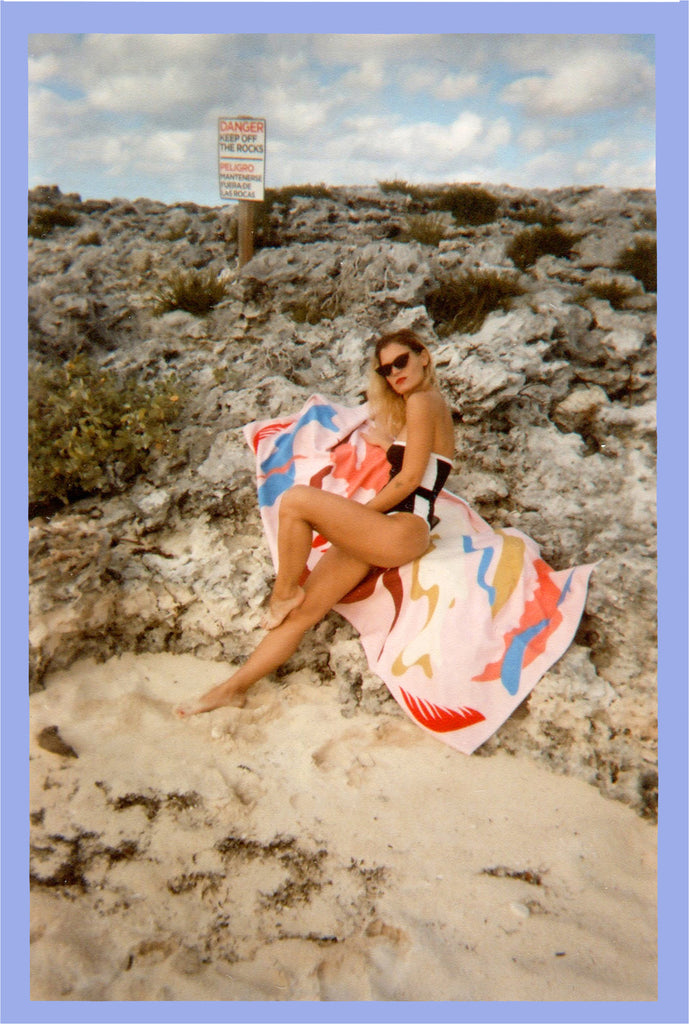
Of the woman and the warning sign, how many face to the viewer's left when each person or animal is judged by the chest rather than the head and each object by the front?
1

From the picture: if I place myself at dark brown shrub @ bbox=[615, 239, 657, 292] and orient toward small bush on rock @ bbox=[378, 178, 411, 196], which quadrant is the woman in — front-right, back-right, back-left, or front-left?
back-left

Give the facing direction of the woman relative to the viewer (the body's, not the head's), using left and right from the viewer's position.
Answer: facing to the left of the viewer

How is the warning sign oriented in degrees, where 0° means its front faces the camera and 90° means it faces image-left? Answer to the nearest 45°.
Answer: approximately 0°

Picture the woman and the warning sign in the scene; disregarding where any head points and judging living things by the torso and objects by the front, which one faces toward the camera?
the warning sign

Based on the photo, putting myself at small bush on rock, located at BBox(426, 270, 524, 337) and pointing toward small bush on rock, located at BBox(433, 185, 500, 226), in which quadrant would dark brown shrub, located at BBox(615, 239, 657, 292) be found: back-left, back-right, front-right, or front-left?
front-right

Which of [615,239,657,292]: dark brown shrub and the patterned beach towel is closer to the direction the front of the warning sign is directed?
the patterned beach towel
